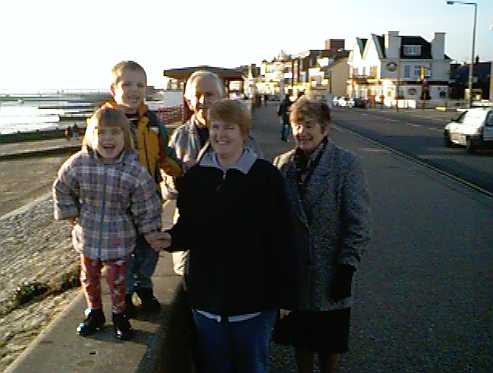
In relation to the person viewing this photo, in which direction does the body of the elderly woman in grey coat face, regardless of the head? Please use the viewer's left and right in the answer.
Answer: facing the viewer and to the left of the viewer

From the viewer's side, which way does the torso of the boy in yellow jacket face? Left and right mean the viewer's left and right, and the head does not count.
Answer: facing the viewer

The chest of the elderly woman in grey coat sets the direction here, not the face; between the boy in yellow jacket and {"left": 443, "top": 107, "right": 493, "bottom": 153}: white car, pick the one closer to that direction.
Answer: the boy in yellow jacket

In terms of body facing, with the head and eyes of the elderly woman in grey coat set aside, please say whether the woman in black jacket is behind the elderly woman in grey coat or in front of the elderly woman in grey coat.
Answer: in front

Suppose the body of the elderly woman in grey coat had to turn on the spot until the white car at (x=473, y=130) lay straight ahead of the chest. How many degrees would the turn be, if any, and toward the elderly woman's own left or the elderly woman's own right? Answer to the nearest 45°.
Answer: approximately 135° to the elderly woman's own right

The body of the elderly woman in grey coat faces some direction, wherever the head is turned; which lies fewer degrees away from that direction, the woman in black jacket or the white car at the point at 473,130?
the woman in black jacket

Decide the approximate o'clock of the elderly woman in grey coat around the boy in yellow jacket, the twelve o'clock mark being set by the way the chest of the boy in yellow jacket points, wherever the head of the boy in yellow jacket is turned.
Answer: The elderly woman in grey coat is roughly at 10 o'clock from the boy in yellow jacket.

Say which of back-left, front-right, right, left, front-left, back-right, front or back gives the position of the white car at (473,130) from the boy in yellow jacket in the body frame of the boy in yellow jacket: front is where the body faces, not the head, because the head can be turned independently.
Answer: back-left

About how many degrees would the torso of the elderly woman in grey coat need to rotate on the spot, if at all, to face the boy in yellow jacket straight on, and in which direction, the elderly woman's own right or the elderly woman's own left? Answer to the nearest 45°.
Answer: approximately 45° to the elderly woman's own right
